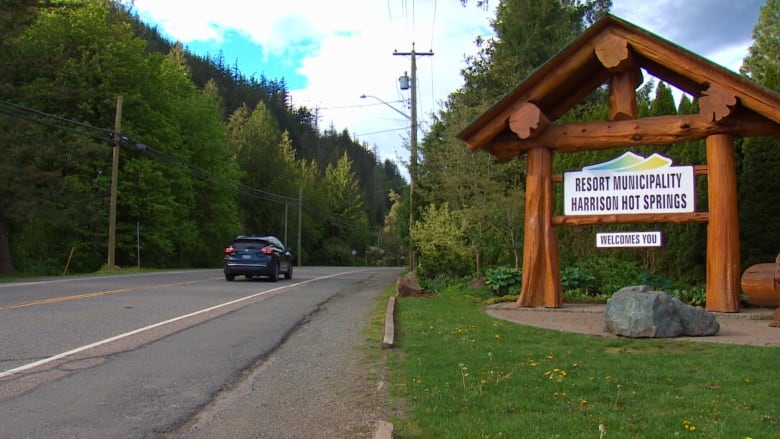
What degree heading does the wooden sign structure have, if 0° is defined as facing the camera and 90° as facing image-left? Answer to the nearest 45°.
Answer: approximately 0°

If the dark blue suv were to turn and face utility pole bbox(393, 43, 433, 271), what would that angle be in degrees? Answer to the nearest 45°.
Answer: approximately 45° to its right

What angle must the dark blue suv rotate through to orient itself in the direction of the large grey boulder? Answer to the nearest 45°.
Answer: approximately 135° to its right

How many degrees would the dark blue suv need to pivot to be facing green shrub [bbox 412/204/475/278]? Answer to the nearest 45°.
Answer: approximately 90° to its right

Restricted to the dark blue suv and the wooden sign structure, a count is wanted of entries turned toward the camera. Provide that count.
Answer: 1

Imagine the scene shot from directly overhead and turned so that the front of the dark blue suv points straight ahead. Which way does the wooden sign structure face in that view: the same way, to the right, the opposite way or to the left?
the opposite way

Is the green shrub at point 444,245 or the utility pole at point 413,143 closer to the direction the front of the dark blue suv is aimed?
the utility pole

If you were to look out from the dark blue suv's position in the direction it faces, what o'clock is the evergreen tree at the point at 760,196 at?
The evergreen tree is roughly at 3 o'clock from the dark blue suv.

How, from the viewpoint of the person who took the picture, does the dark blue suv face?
facing away from the viewer and to the right of the viewer

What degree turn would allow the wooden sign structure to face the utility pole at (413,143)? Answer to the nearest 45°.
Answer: approximately 135° to its right
